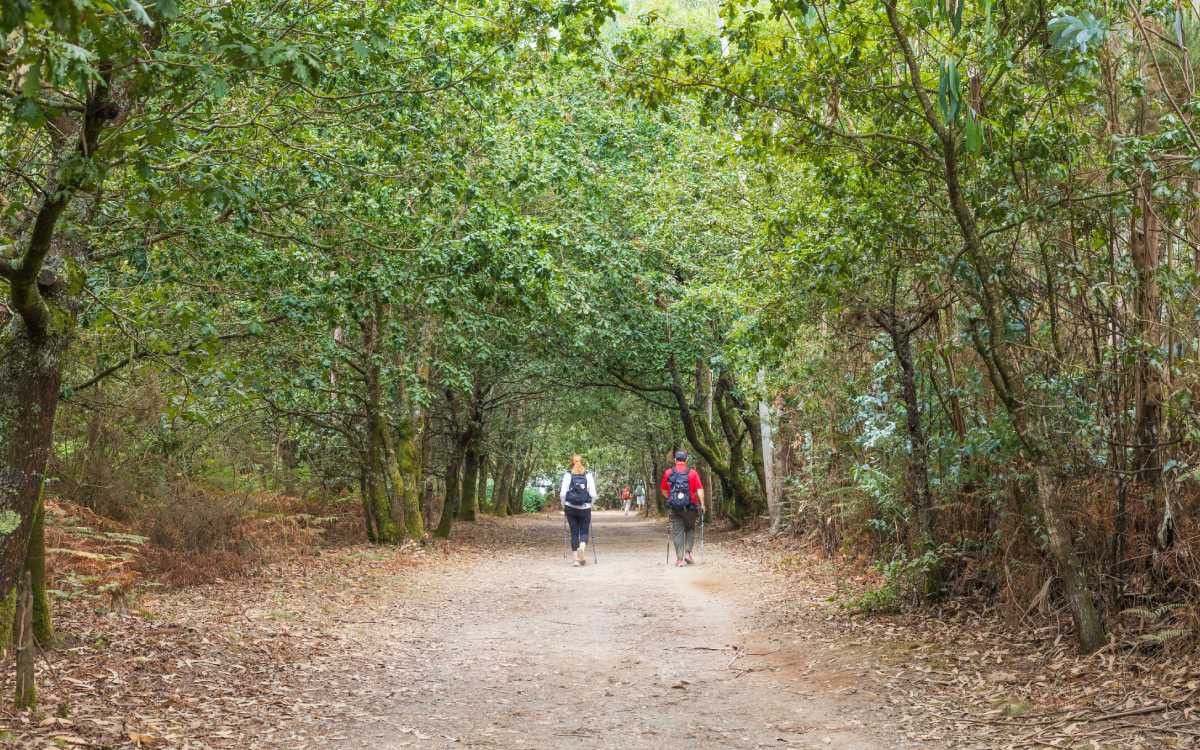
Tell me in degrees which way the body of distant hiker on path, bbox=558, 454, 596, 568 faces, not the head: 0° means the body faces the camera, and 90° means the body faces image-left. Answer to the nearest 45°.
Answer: approximately 180°

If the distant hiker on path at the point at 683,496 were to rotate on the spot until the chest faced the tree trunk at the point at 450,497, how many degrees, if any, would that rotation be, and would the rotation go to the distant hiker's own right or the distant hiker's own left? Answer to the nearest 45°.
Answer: approximately 45° to the distant hiker's own left

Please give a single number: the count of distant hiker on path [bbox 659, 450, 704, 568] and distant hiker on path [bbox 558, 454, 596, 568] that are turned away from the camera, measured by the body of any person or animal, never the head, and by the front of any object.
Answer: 2

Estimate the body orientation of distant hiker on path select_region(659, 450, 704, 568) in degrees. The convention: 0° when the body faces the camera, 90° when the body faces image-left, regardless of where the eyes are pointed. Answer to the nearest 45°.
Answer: approximately 180°

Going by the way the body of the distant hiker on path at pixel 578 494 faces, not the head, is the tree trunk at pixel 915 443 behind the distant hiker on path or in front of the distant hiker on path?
behind

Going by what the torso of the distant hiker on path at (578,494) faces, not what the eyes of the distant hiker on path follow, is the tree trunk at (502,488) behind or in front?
in front

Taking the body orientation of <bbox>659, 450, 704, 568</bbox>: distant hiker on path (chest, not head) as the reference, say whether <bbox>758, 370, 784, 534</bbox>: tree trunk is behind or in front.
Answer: in front
